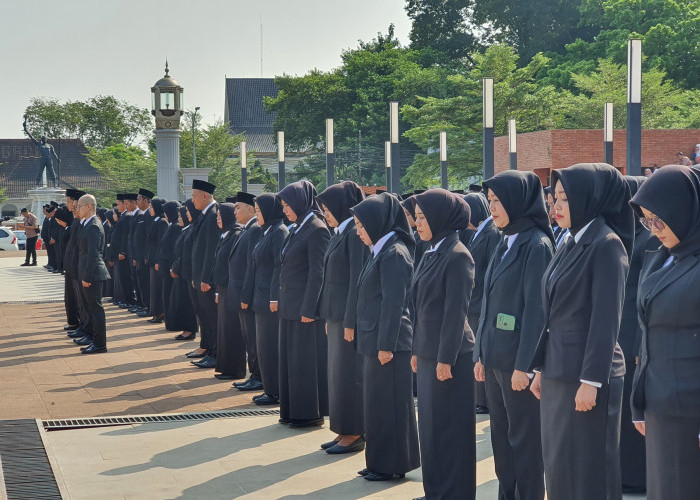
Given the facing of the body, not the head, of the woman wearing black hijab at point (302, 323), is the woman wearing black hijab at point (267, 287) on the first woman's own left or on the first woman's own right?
on the first woman's own right

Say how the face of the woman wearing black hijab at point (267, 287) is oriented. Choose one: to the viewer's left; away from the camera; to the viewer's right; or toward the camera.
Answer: to the viewer's left

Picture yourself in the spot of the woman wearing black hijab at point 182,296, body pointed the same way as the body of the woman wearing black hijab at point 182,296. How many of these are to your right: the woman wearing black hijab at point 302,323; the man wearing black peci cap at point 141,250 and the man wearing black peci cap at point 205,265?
1

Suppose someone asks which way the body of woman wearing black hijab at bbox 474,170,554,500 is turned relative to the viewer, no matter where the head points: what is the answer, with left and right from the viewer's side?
facing the viewer and to the left of the viewer

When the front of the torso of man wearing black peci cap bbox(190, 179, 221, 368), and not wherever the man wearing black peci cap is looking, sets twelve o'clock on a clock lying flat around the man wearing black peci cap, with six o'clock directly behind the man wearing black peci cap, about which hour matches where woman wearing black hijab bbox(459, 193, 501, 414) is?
The woman wearing black hijab is roughly at 8 o'clock from the man wearing black peci cap.

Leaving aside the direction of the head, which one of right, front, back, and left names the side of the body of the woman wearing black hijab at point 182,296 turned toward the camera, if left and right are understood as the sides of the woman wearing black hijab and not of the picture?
left

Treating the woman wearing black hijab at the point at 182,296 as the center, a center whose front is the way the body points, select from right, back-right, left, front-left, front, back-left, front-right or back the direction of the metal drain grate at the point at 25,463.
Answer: left

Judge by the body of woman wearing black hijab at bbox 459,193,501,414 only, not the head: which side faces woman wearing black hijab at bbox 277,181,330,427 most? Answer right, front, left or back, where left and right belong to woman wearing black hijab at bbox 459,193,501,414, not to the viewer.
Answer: front

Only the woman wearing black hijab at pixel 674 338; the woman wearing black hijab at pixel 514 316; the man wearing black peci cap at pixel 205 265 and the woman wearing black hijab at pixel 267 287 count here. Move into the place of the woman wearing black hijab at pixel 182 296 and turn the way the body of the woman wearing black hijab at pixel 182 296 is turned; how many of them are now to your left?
4

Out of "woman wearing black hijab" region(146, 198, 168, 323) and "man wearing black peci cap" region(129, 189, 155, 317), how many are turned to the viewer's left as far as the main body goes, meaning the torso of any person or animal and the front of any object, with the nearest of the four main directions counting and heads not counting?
2

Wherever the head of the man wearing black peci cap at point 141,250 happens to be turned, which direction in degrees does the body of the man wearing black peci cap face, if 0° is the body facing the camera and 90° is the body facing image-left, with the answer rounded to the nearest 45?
approximately 90°

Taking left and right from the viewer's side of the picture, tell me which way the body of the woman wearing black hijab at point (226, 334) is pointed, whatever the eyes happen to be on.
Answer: facing to the left of the viewer

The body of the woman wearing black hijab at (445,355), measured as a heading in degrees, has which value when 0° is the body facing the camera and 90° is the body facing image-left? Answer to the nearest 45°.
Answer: approximately 45°

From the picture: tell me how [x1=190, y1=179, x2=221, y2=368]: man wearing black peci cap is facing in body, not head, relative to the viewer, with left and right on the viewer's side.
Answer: facing to the left of the viewer

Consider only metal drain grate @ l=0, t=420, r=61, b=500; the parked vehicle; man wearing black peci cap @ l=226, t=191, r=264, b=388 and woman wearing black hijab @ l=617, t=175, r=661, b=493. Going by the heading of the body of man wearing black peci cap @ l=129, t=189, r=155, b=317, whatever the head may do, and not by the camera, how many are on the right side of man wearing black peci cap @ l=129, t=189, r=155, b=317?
1

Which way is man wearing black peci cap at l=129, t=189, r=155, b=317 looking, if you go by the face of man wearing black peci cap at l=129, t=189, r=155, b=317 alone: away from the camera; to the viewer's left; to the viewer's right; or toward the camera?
to the viewer's left
